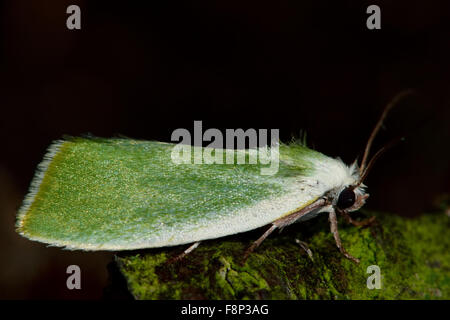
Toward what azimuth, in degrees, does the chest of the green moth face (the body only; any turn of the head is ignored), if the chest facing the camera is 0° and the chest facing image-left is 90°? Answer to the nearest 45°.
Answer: approximately 270°
